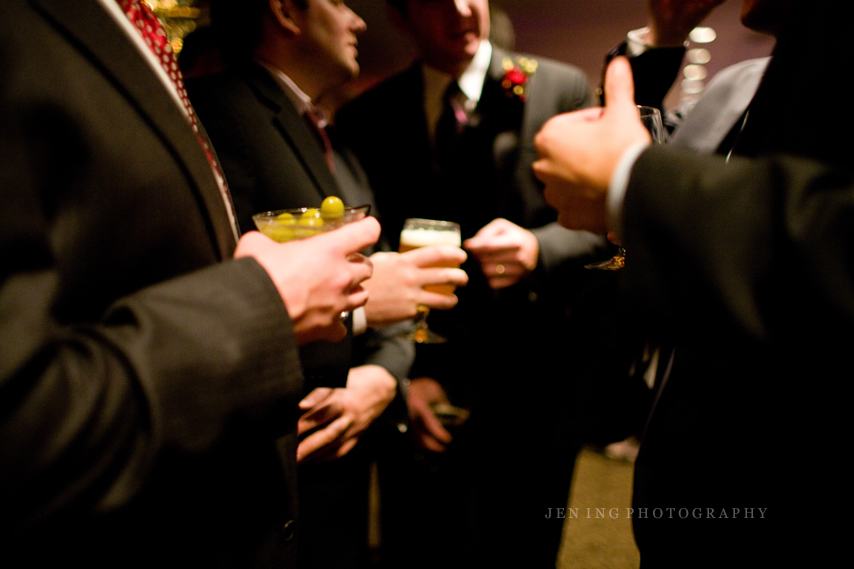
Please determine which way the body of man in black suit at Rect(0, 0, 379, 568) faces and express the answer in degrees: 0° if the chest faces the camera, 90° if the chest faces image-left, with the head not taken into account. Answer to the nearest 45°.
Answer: approximately 270°

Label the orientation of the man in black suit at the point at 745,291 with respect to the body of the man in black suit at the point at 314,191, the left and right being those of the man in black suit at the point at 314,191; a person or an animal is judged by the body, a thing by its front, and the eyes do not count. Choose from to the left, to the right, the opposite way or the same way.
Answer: the opposite way

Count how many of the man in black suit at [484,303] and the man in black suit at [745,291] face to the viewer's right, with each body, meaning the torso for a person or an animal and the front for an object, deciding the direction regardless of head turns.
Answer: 0

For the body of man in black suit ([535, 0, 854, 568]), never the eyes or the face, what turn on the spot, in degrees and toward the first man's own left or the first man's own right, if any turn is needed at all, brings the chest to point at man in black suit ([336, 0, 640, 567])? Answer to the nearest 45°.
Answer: approximately 45° to the first man's own right

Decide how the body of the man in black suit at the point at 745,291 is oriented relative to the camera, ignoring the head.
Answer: to the viewer's left

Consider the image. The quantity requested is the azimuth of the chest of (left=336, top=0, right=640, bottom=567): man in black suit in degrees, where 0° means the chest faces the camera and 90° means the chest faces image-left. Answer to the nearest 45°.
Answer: approximately 0°

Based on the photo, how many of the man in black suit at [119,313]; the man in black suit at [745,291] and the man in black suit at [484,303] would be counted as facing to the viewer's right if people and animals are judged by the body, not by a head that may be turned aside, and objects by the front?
1

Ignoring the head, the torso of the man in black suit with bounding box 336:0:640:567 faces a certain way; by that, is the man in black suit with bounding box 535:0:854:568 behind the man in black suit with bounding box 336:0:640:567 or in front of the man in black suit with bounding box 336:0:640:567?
in front

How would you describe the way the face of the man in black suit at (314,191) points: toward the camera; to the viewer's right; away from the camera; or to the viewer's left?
to the viewer's right
